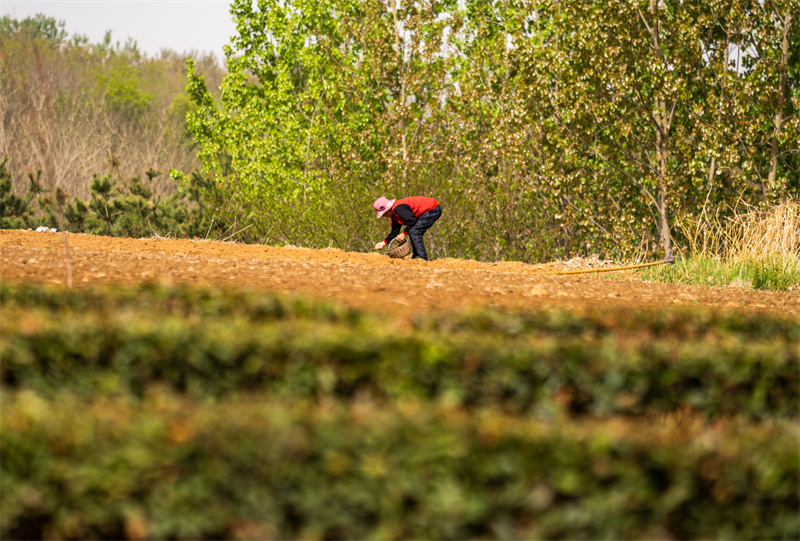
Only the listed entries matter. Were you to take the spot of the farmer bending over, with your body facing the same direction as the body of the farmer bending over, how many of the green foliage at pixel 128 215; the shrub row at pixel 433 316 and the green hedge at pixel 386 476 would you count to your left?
2

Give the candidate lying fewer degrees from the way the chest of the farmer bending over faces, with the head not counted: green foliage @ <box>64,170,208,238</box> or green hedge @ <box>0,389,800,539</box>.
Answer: the green foliage

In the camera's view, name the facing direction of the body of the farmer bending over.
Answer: to the viewer's left

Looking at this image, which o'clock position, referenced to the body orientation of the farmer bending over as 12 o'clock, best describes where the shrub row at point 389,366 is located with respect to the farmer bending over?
The shrub row is roughly at 9 o'clock from the farmer bending over.

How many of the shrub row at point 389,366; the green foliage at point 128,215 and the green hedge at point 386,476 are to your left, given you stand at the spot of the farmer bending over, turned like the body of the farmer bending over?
2

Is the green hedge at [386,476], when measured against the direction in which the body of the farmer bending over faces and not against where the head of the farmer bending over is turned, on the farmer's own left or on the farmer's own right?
on the farmer's own left

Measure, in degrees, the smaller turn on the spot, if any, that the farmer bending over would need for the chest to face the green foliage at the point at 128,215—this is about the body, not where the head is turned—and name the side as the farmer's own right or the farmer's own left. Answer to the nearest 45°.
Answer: approximately 45° to the farmer's own right

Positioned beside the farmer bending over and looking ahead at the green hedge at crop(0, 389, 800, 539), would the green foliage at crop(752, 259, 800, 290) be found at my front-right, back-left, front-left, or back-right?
front-left

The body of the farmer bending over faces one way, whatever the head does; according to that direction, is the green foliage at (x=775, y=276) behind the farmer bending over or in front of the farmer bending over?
behind

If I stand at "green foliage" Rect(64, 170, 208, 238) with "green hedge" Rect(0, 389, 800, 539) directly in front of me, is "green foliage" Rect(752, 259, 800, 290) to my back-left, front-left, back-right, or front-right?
front-left

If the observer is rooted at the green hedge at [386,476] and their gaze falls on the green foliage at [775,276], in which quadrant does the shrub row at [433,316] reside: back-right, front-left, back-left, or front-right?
front-left

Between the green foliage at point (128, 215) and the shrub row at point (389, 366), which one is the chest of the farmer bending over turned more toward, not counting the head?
the green foliage

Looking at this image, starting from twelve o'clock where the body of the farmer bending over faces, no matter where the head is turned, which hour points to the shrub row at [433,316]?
The shrub row is roughly at 9 o'clock from the farmer bending over.
